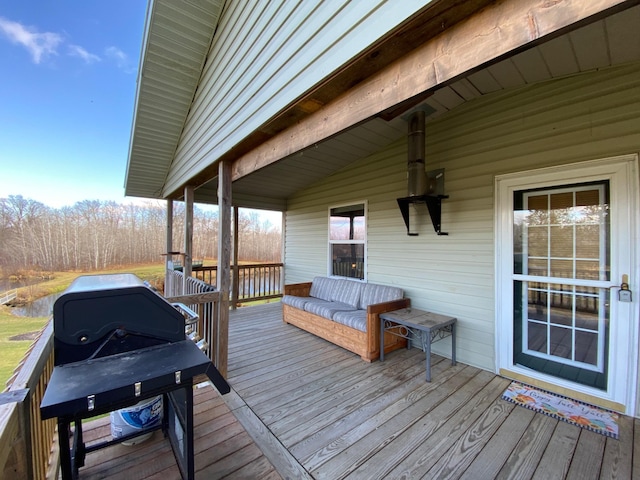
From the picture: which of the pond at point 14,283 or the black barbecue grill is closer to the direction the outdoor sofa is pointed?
the black barbecue grill

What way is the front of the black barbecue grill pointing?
to the viewer's right

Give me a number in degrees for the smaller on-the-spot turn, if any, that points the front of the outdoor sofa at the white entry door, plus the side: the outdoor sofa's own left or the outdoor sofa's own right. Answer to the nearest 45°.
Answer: approximately 90° to the outdoor sofa's own left

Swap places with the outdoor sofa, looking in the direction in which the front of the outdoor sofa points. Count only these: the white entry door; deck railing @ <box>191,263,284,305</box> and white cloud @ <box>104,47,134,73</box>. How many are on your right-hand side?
2

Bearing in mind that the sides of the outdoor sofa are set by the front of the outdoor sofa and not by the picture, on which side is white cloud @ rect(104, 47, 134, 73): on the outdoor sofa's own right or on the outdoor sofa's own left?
on the outdoor sofa's own right

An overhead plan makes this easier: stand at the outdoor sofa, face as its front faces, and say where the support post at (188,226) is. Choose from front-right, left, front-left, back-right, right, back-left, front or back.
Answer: front-right

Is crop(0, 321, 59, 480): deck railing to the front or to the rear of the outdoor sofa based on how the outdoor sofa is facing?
to the front

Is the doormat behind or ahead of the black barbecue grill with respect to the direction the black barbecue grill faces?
ahead

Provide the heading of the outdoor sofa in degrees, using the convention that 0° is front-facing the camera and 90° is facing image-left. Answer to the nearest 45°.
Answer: approximately 45°

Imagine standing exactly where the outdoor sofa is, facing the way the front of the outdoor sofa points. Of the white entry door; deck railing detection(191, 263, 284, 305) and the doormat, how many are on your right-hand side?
1
